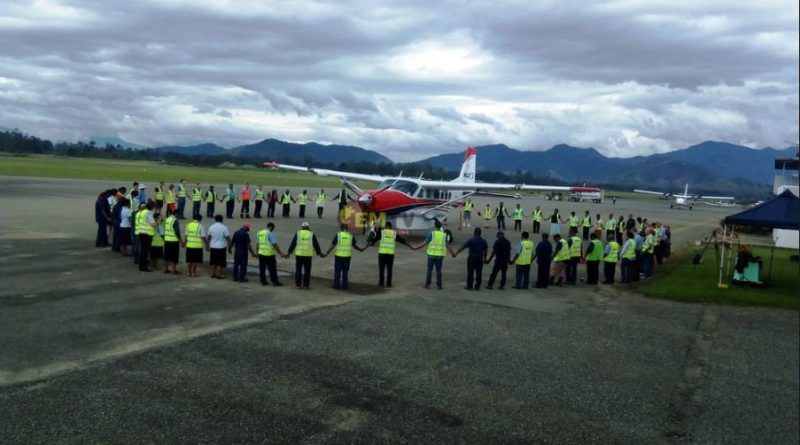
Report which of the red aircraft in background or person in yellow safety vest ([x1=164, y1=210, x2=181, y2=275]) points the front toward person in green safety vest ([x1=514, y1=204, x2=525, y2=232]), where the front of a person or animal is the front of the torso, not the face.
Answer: person in yellow safety vest ([x1=164, y1=210, x2=181, y2=275])

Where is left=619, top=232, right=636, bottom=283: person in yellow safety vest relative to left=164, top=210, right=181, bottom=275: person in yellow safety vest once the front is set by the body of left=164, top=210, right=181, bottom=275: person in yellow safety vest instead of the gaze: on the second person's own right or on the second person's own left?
on the second person's own right

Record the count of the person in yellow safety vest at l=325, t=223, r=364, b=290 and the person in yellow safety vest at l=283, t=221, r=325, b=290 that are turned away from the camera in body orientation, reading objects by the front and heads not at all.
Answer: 2

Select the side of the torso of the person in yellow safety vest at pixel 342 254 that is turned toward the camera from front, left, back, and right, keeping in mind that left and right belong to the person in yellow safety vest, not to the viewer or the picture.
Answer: back

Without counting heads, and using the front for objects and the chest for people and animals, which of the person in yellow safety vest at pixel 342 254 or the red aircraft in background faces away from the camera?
the person in yellow safety vest

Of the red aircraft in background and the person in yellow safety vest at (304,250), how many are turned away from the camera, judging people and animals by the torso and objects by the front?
1

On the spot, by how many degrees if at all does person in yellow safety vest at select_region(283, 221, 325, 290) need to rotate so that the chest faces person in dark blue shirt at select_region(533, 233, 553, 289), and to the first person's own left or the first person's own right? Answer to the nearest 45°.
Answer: approximately 90° to the first person's own right

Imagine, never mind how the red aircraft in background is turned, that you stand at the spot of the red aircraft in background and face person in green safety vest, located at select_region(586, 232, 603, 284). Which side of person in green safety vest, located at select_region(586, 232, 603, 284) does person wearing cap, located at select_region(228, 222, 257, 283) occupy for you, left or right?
right

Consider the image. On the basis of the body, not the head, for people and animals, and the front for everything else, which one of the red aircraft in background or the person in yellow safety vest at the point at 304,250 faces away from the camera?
the person in yellow safety vest

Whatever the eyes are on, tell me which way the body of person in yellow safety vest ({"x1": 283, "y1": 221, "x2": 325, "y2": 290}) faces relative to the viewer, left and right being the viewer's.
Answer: facing away from the viewer

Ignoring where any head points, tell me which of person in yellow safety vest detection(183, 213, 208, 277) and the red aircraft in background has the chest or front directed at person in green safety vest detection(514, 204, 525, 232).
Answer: person in yellow safety vest detection(183, 213, 208, 277)

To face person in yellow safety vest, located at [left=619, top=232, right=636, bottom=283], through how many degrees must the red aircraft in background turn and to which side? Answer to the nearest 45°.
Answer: approximately 90° to its left

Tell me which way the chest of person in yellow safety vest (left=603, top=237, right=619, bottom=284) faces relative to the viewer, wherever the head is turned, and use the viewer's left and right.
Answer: facing away from the viewer and to the left of the viewer

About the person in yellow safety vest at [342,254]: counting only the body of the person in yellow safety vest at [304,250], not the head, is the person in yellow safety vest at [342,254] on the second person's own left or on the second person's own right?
on the second person's own right

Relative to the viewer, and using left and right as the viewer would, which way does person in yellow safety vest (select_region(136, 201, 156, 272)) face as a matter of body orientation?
facing away from the viewer and to the right of the viewer

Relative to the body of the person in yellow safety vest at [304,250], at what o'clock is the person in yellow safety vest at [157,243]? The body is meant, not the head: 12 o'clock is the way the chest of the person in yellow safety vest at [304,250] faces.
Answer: the person in yellow safety vest at [157,243] is roughly at 10 o'clock from the person in yellow safety vest at [304,250].
